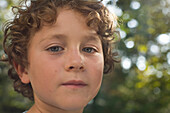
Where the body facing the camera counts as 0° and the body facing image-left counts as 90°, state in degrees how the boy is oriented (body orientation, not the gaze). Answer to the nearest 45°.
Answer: approximately 315°
